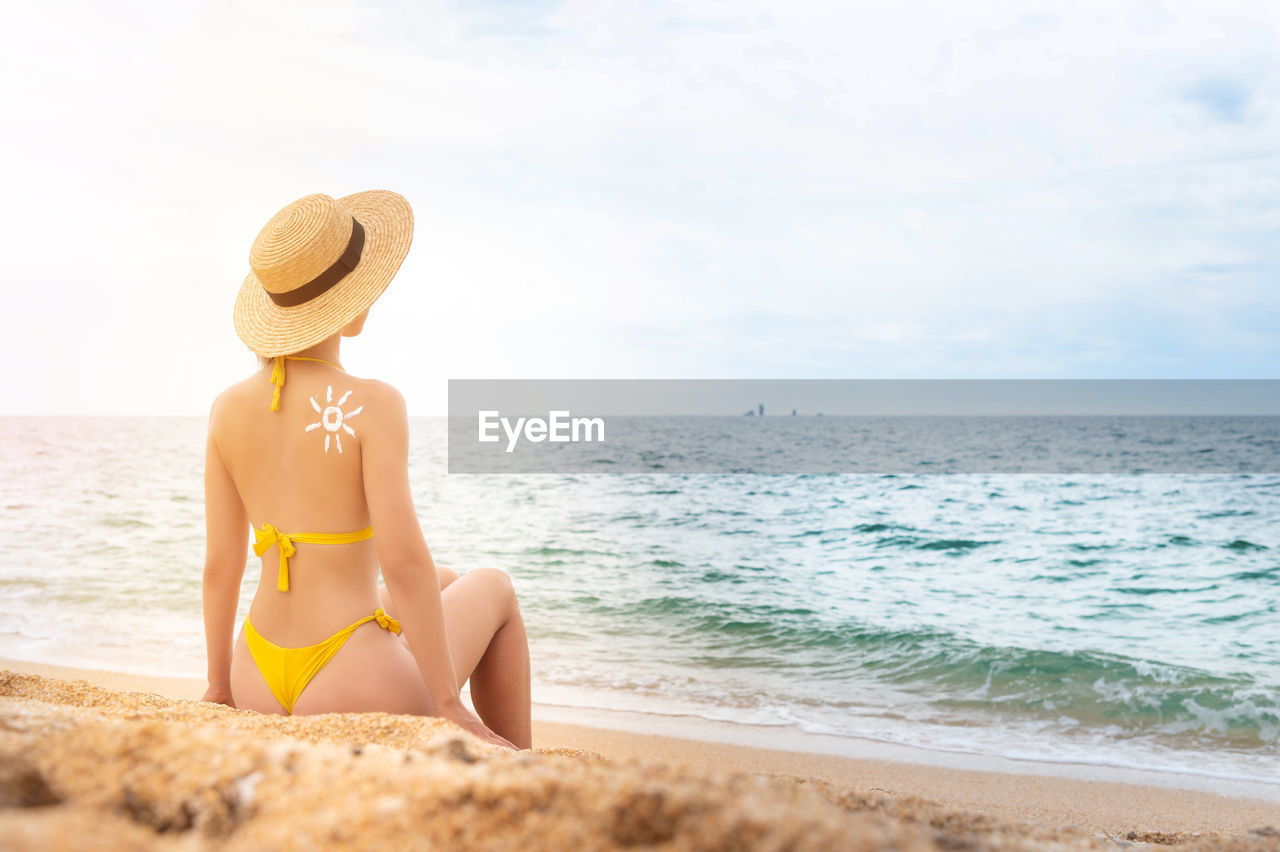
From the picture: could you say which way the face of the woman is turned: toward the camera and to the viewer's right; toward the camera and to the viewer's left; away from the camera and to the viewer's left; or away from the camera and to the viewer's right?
away from the camera and to the viewer's right

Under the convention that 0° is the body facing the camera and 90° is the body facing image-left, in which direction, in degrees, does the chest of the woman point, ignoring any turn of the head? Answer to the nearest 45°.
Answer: approximately 225°
